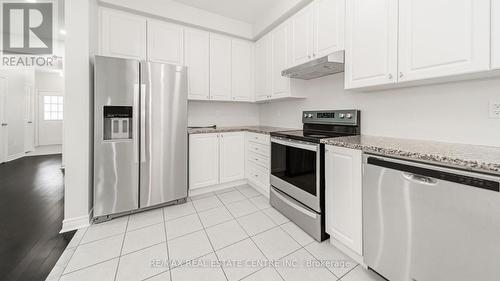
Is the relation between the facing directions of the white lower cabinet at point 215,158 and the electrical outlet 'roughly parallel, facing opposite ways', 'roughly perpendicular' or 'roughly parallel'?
roughly perpendicular

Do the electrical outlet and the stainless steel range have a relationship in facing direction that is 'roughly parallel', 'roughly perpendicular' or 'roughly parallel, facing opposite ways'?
roughly parallel

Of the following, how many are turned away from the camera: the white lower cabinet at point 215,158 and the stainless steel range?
0

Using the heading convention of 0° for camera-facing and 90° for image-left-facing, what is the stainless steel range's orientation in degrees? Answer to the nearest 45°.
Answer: approximately 45°

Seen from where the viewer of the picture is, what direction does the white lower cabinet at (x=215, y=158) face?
facing the viewer and to the right of the viewer

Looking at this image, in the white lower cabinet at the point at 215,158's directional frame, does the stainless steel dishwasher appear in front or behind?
in front

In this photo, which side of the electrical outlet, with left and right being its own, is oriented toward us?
front
